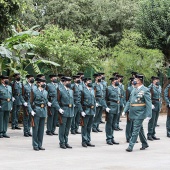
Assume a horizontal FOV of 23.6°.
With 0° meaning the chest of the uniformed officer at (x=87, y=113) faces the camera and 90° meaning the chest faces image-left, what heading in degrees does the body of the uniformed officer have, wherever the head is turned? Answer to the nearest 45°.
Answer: approximately 315°

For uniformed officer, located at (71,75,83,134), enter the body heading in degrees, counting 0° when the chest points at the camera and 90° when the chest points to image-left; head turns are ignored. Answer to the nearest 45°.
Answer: approximately 315°

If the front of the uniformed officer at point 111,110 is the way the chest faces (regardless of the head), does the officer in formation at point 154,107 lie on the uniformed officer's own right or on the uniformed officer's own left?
on the uniformed officer's own left

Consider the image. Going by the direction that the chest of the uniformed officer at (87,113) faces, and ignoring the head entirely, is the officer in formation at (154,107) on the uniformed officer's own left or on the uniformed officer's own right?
on the uniformed officer's own left

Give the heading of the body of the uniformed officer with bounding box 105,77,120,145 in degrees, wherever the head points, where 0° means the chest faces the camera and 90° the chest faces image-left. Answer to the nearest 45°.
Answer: approximately 315°

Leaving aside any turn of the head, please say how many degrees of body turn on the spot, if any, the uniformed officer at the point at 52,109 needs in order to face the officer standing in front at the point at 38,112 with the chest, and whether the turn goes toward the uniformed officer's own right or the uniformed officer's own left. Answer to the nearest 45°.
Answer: approximately 45° to the uniformed officer's own right

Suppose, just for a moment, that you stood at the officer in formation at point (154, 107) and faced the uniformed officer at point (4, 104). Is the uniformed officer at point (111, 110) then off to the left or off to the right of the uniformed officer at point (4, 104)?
left

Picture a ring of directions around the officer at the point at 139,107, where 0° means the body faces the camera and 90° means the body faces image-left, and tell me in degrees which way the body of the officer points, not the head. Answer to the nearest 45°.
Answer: approximately 45°
